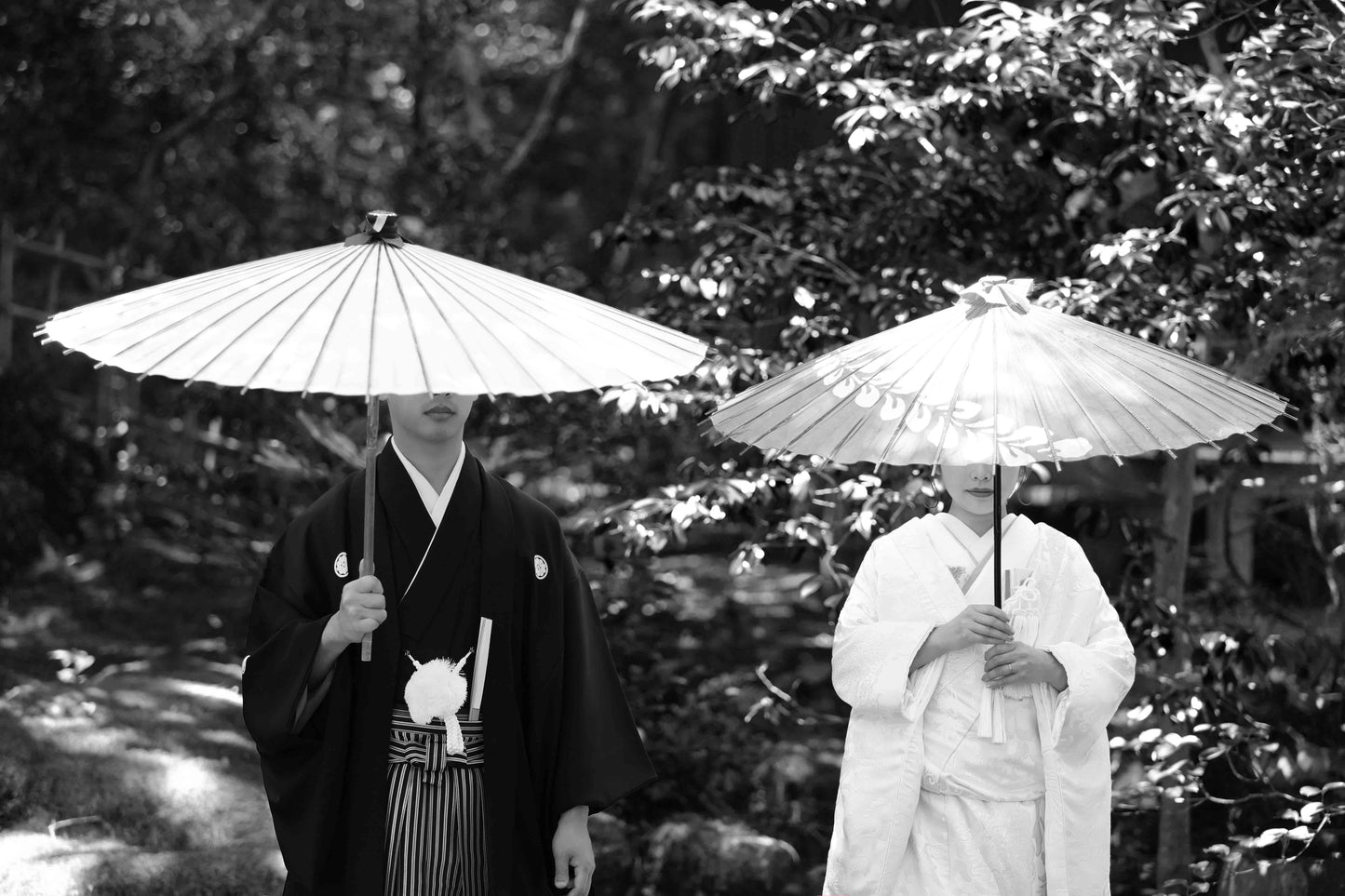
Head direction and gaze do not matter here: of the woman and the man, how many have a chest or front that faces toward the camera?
2

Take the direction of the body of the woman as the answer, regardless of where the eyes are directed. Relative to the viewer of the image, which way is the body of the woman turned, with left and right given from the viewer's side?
facing the viewer

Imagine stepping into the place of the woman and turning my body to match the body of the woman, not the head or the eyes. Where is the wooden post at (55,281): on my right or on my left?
on my right

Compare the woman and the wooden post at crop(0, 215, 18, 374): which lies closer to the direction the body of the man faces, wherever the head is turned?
the woman

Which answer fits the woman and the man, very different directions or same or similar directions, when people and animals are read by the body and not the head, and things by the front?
same or similar directions

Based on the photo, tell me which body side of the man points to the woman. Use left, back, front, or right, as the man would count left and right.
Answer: left

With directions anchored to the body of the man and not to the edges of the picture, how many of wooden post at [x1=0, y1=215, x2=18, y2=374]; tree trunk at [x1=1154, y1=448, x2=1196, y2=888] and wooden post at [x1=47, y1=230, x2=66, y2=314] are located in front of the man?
0

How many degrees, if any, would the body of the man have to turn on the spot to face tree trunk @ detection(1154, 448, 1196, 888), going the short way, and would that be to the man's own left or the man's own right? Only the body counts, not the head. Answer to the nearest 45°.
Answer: approximately 135° to the man's own left

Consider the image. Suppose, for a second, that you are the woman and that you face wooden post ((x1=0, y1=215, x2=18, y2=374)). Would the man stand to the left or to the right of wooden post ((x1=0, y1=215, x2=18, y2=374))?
left

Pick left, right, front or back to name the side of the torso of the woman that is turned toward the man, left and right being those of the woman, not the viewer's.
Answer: right

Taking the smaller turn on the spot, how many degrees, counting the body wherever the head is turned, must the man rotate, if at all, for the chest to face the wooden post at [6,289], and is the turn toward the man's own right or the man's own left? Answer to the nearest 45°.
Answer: approximately 135° to the man's own right

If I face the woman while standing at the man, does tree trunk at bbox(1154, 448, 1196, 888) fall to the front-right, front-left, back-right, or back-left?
front-left

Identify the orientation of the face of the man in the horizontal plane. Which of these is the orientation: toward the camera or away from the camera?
toward the camera

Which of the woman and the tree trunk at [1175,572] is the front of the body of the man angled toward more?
the woman

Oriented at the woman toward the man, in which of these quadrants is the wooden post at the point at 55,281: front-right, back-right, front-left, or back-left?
front-right
